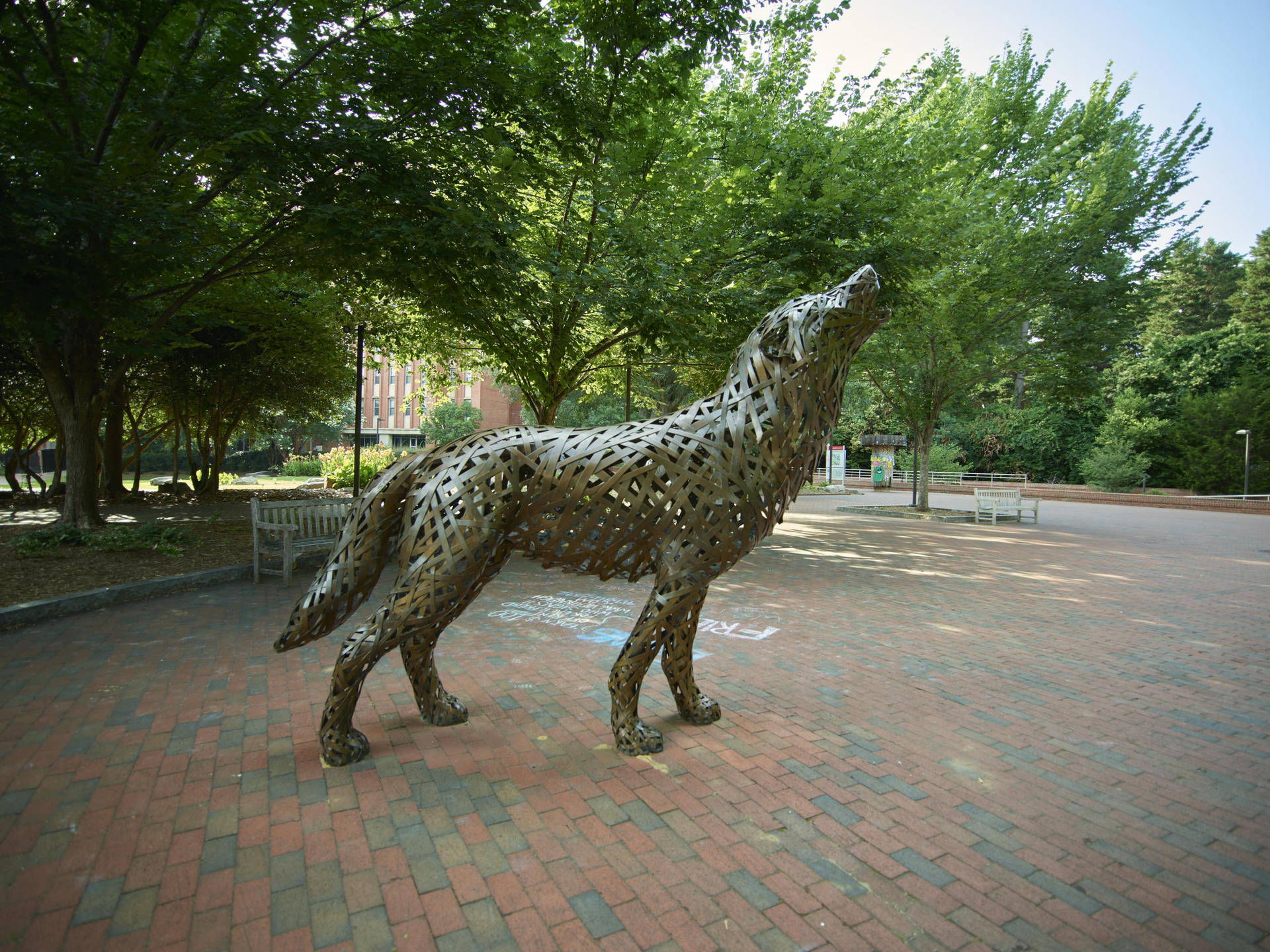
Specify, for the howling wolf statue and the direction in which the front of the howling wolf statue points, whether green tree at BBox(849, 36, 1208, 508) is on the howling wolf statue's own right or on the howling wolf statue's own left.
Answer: on the howling wolf statue's own left

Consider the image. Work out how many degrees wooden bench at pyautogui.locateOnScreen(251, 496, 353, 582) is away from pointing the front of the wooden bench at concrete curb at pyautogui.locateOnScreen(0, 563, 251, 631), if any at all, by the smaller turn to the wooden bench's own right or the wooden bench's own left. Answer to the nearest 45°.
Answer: approximately 90° to the wooden bench's own right

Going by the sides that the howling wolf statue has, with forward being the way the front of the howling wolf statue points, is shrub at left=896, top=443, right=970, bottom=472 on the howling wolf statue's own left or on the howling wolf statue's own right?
on the howling wolf statue's own left

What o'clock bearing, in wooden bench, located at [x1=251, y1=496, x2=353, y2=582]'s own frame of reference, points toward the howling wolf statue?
The howling wolf statue is roughly at 1 o'clock from the wooden bench.

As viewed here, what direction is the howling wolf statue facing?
to the viewer's right

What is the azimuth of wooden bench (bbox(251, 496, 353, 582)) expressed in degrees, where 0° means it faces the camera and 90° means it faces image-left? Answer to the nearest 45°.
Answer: approximately 315°

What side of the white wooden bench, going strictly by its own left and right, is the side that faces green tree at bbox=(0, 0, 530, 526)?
right

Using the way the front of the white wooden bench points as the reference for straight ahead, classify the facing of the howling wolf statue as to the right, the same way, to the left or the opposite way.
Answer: to the left

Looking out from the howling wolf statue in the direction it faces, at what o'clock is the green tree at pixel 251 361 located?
The green tree is roughly at 8 o'clock from the howling wolf statue.

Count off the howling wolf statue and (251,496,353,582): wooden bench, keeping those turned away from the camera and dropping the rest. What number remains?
0

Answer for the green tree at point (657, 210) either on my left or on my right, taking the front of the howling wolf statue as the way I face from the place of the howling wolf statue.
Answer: on my left

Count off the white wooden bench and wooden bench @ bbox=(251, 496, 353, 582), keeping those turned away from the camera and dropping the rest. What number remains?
0

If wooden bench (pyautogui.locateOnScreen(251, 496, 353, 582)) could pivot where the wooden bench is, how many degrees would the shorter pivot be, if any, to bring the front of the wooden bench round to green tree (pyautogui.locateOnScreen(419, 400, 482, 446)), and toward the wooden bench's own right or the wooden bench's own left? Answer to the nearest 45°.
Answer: approximately 135° to the wooden bench's own left

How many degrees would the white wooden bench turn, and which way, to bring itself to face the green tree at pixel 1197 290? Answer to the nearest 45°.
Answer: approximately 135° to its left

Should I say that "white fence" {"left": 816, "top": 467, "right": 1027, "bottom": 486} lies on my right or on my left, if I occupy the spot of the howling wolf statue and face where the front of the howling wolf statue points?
on my left
